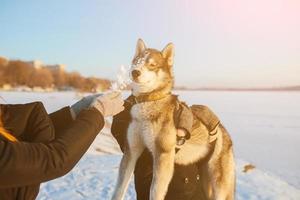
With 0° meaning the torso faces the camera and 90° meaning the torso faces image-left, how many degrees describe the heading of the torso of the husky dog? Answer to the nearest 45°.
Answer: approximately 45°
